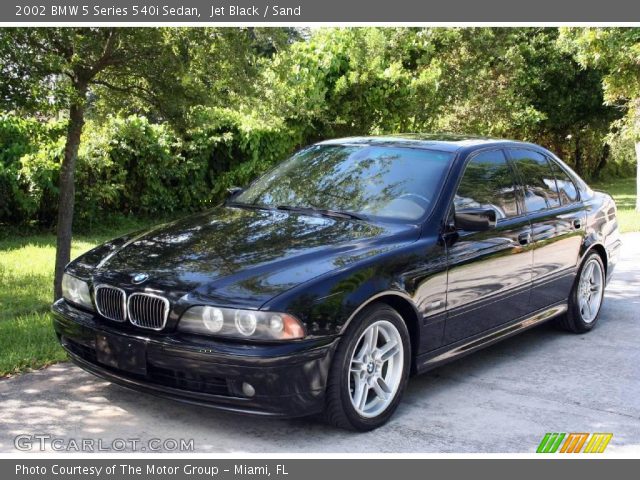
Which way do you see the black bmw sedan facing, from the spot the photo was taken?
facing the viewer and to the left of the viewer

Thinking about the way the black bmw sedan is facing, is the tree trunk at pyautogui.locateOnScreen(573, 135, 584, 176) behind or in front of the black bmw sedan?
behind
